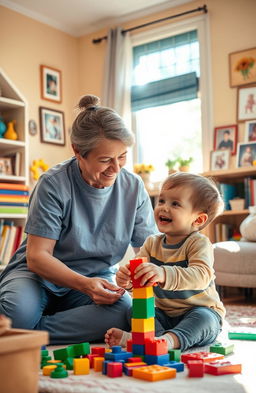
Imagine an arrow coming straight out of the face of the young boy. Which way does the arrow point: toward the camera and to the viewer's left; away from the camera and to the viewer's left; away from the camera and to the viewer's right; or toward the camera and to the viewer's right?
toward the camera and to the viewer's left

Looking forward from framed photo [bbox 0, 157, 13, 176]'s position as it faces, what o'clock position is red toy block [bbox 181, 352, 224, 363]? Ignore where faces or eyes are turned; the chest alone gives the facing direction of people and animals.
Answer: The red toy block is roughly at 1 o'clock from the framed photo.

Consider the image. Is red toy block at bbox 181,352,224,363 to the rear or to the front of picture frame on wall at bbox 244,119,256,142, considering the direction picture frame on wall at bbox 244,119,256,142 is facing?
to the front

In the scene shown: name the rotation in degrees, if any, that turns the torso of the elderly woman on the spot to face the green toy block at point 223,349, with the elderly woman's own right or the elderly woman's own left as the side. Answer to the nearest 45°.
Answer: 0° — they already face it

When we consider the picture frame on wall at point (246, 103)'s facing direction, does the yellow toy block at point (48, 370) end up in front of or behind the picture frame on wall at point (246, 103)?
in front

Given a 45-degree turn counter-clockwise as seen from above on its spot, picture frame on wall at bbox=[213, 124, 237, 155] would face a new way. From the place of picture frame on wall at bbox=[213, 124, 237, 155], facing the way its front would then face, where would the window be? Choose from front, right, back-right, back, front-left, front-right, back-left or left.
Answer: back-right

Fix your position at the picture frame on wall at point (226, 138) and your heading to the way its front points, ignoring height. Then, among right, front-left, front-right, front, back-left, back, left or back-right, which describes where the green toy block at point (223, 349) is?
front-left

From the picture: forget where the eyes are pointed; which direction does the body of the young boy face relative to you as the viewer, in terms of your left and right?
facing the viewer and to the left of the viewer

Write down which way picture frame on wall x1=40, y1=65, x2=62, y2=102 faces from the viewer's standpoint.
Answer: facing the viewer and to the right of the viewer
